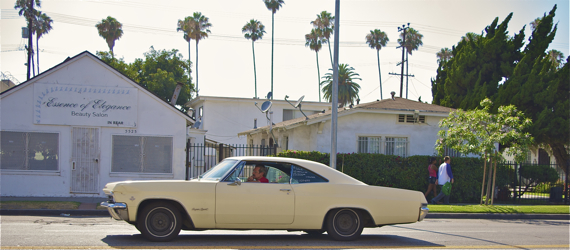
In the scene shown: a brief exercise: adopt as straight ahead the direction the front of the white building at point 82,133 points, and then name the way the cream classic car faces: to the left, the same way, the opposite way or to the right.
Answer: to the right

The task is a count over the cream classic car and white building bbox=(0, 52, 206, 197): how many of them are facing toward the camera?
1

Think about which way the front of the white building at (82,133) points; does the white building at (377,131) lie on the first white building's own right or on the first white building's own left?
on the first white building's own left

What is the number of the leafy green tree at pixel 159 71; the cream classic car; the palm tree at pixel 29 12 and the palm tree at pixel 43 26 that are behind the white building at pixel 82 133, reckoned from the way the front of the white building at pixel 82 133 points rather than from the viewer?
3

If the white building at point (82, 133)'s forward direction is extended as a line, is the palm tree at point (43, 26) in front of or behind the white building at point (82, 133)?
behind

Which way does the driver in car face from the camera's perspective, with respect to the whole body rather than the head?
to the viewer's left

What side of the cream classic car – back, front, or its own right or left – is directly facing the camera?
left

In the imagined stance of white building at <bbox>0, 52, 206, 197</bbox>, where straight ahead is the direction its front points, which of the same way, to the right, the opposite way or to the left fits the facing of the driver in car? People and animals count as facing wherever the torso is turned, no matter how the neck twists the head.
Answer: to the right
